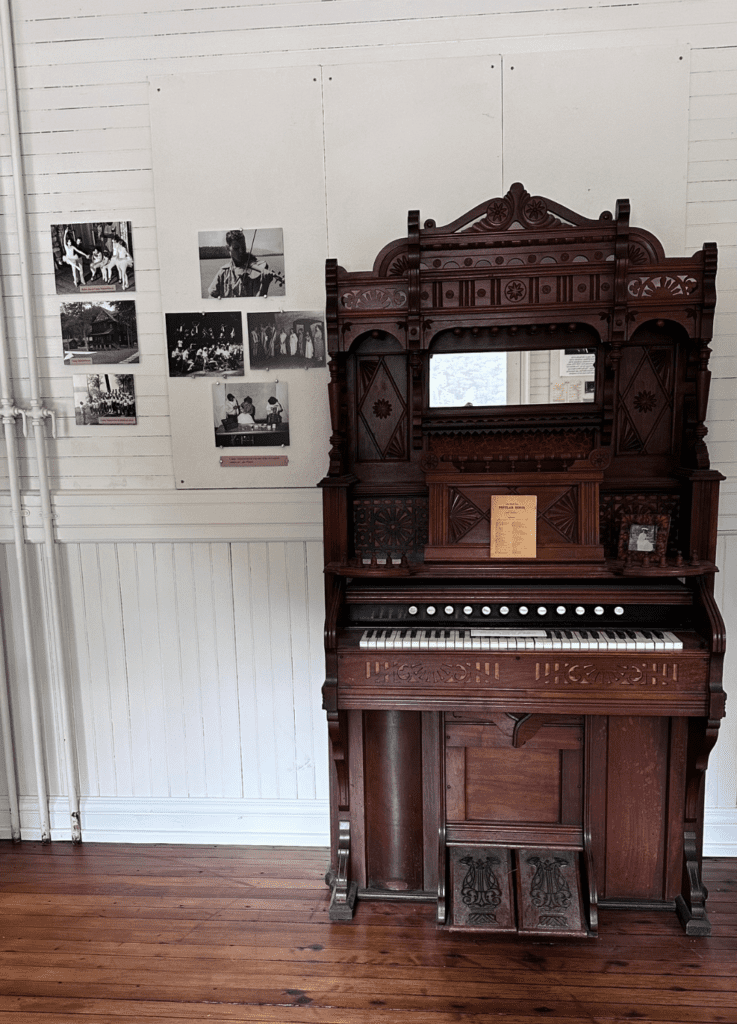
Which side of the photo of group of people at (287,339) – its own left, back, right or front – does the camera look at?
front

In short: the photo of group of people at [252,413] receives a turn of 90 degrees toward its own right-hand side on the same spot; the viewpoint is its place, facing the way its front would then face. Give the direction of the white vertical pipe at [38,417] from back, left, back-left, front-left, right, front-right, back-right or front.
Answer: front

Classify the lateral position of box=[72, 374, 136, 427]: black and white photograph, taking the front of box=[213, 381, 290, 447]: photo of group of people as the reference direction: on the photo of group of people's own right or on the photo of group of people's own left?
on the photo of group of people's own right

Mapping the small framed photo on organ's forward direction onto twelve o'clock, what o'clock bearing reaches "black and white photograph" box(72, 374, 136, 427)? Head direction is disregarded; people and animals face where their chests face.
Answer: The black and white photograph is roughly at 3 o'clock from the small framed photo on organ.

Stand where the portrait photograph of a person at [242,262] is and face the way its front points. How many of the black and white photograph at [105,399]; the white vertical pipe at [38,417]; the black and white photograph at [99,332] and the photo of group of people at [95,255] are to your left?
0

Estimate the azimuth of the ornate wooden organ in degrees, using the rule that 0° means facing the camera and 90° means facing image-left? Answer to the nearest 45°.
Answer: approximately 0°

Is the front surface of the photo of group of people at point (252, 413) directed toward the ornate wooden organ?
no

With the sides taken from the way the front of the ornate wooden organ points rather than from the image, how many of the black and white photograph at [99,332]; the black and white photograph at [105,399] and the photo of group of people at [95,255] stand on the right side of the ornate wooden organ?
3

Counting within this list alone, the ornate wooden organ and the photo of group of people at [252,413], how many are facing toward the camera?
2

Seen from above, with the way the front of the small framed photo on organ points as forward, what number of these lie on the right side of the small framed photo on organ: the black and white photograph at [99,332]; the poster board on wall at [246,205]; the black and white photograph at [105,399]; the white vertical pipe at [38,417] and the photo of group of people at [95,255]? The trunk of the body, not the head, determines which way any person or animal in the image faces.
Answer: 5

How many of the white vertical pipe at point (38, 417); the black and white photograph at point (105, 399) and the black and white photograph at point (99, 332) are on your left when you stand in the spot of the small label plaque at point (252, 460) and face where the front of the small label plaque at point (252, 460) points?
0

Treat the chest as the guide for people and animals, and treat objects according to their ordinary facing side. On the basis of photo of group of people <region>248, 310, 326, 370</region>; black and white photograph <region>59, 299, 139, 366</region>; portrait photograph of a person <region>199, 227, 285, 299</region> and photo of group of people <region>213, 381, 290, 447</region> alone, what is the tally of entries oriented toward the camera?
4

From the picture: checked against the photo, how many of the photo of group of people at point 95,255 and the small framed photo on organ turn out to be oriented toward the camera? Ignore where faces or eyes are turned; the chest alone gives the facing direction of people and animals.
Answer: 2

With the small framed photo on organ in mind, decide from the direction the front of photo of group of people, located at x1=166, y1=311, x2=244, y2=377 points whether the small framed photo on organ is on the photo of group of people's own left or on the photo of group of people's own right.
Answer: on the photo of group of people's own left

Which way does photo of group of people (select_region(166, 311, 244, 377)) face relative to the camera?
toward the camera
